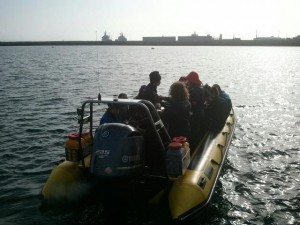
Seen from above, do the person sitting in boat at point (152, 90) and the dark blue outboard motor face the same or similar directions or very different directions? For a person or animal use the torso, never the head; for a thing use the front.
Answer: same or similar directions

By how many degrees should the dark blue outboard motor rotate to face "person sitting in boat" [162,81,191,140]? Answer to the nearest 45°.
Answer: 0° — it already faces them

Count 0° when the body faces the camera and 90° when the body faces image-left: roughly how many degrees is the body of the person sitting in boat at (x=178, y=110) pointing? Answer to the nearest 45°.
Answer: approximately 180°

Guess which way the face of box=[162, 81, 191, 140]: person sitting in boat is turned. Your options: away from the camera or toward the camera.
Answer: away from the camera

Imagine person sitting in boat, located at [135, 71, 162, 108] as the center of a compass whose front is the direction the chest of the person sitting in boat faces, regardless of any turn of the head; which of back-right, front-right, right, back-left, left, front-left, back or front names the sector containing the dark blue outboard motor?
back-right

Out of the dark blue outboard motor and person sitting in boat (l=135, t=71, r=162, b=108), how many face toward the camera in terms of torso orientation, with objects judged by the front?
0

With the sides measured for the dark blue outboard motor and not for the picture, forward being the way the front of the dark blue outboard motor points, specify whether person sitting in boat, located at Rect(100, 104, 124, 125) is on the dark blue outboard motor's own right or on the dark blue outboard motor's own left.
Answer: on the dark blue outboard motor's own left

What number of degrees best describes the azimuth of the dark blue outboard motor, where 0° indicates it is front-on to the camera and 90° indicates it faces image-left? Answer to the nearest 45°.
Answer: approximately 225°

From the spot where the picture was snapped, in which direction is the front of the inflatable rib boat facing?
facing away from the viewer and to the right of the viewer

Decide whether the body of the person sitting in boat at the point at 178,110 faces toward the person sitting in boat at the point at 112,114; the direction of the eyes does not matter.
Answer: no

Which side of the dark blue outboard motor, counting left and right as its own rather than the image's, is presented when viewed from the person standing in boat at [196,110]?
front

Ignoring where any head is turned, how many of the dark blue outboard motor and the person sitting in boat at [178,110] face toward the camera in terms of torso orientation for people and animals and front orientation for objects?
0

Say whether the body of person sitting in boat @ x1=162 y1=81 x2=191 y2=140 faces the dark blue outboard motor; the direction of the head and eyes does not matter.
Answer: no

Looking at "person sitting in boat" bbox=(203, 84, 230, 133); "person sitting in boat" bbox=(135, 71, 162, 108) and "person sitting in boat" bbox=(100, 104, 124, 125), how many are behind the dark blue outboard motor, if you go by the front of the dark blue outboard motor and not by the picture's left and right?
0

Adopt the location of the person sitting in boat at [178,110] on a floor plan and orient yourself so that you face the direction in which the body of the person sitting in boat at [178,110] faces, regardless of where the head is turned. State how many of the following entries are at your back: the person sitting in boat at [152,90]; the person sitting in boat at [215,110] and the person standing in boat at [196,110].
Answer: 0

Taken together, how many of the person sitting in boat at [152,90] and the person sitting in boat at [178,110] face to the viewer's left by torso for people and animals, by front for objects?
0
